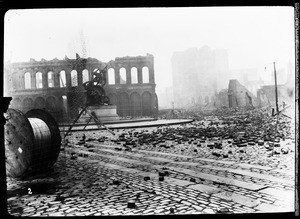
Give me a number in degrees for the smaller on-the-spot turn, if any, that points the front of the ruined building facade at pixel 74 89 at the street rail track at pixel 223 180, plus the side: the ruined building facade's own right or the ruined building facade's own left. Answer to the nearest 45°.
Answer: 0° — it already faces it

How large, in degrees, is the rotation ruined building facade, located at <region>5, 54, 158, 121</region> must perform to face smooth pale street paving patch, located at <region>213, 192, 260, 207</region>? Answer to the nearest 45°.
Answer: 0° — it already faces it

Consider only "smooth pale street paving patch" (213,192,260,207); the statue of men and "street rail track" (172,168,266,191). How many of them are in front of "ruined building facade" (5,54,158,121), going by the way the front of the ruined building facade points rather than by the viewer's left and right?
3

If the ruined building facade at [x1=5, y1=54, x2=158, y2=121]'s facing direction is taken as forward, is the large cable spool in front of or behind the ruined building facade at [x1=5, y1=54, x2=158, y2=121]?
in front

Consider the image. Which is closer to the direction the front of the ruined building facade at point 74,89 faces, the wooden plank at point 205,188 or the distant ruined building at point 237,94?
the wooden plank

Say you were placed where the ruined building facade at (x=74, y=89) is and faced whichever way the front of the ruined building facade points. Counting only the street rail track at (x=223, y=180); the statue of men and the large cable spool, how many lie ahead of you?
3

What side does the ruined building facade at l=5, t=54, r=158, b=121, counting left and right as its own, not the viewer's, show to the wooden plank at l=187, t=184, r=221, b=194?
front

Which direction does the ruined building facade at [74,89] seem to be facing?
toward the camera

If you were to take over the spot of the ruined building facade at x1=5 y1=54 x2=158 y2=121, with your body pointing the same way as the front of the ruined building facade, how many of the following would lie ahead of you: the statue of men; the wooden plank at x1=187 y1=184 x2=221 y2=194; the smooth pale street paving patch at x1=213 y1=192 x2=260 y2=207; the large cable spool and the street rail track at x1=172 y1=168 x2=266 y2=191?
5

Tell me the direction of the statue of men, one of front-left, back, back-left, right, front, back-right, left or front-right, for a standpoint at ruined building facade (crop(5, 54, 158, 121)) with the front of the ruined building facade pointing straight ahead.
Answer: front

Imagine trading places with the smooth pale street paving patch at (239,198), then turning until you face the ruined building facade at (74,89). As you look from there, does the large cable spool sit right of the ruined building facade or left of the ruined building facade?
left

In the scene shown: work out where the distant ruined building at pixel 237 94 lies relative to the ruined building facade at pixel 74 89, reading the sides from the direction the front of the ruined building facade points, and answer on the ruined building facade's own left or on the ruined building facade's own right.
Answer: on the ruined building facade's own left
